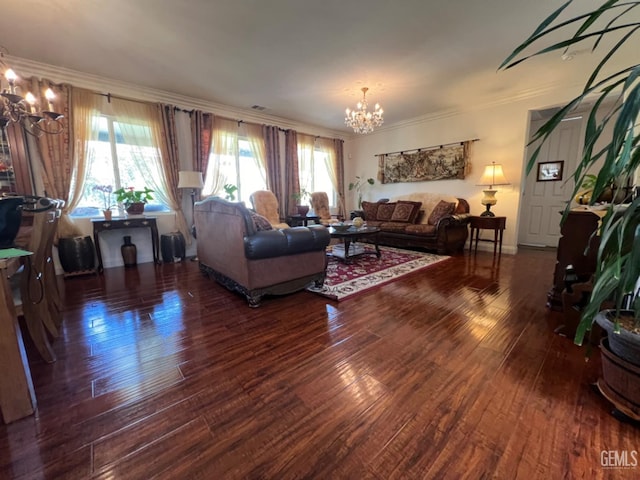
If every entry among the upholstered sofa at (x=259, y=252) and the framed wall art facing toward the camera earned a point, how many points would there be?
1

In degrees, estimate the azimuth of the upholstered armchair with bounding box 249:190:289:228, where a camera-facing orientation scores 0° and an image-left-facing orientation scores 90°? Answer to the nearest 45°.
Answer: approximately 315°

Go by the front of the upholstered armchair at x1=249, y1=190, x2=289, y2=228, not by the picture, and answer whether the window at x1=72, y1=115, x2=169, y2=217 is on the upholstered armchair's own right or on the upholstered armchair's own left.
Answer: on the upholstered armchair's own right

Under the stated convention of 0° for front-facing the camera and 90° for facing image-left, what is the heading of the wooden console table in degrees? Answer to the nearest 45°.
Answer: approximately 315°

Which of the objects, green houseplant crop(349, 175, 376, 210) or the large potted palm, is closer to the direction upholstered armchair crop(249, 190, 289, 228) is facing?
the large potted palm

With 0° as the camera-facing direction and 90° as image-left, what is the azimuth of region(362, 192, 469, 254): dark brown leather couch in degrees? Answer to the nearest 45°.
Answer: approximately 45°

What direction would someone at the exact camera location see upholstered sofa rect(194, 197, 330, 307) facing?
facing away from the viewer and to the right of the viewer

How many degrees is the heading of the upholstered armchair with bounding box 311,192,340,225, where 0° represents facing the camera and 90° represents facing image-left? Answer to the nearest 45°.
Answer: approximately 315°
